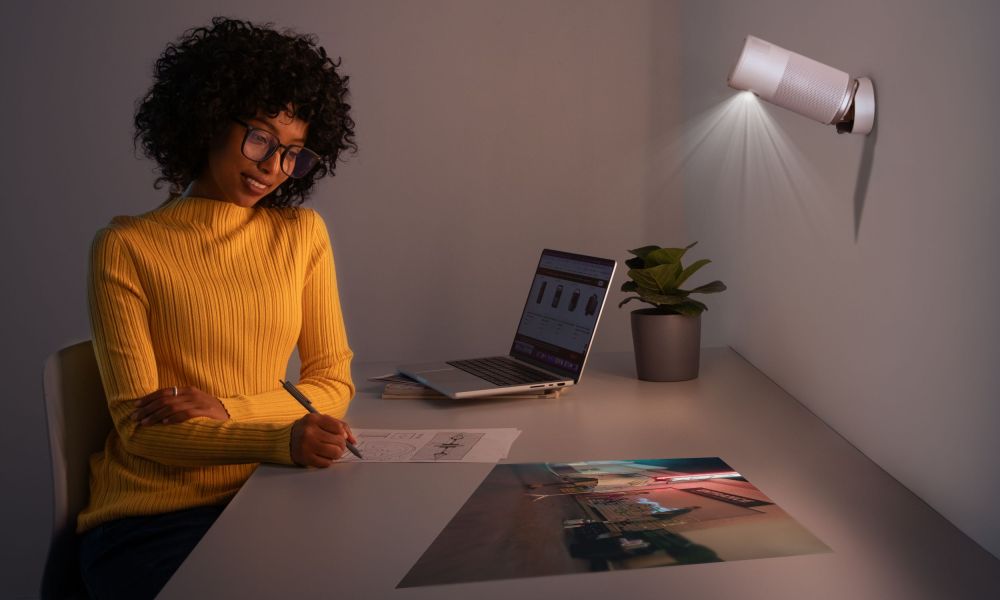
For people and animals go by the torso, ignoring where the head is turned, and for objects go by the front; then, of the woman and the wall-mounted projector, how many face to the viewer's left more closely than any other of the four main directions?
1

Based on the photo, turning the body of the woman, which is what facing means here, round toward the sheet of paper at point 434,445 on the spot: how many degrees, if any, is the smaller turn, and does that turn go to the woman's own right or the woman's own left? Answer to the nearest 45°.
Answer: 0° — they already face it

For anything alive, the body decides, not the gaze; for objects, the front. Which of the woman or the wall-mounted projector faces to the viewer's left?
the wall-mounted projector

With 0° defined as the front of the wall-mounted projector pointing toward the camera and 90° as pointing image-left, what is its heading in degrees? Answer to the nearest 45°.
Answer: approximately 90°

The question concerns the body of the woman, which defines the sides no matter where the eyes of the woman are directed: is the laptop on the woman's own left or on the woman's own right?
on the woman's own left

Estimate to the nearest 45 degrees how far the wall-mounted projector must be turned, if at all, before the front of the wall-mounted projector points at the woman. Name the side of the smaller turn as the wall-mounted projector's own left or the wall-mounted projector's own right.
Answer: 0° — it already faces them

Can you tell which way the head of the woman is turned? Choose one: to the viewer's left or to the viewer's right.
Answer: to the viewer's right
